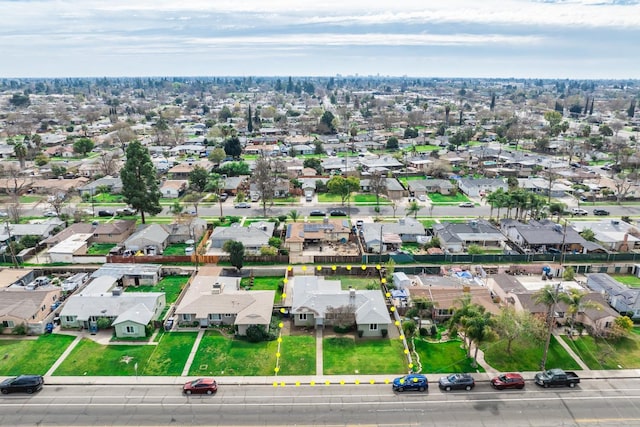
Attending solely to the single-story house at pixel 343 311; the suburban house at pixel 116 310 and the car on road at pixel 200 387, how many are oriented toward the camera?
2

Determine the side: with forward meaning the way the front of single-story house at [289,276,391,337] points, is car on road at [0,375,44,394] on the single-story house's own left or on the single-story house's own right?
on the single-story house's own right

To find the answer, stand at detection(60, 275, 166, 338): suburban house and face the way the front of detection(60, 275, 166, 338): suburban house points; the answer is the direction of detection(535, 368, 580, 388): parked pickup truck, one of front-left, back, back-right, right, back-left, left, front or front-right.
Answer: front-left

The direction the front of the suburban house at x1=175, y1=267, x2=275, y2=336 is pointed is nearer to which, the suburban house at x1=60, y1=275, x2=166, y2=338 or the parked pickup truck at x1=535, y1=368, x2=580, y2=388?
the parked pickup truck

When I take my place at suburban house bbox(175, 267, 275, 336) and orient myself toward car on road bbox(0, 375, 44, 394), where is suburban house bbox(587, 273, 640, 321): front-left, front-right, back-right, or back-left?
back-left

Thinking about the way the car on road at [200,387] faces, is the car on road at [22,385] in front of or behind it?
in front

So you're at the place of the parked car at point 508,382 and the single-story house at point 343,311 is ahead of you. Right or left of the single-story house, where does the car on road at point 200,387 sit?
left

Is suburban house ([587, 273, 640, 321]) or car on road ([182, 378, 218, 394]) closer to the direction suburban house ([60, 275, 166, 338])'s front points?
the car on road

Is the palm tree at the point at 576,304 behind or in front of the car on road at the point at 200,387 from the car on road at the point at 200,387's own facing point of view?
behind

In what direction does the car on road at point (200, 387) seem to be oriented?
to the viewer's left

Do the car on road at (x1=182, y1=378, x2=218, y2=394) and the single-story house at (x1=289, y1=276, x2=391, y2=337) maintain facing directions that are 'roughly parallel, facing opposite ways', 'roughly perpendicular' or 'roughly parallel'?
roughly perpendicular

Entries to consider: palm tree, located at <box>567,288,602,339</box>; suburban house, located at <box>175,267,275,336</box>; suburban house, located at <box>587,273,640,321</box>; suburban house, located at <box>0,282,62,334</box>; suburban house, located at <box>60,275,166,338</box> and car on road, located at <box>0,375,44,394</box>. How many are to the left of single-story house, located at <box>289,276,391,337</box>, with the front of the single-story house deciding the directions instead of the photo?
2

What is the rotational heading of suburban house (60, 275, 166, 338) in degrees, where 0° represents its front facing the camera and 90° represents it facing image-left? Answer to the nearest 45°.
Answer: approximately 0°

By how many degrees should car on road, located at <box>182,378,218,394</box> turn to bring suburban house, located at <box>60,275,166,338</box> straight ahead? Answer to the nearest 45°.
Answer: approximately 45° to its right

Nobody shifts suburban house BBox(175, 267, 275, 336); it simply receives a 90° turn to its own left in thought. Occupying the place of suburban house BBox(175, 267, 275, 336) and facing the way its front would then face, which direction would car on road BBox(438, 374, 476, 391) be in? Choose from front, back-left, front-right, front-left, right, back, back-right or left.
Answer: front-right

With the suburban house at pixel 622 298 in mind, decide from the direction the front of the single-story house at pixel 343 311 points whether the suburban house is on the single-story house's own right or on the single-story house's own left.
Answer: on the single-story house's own left
